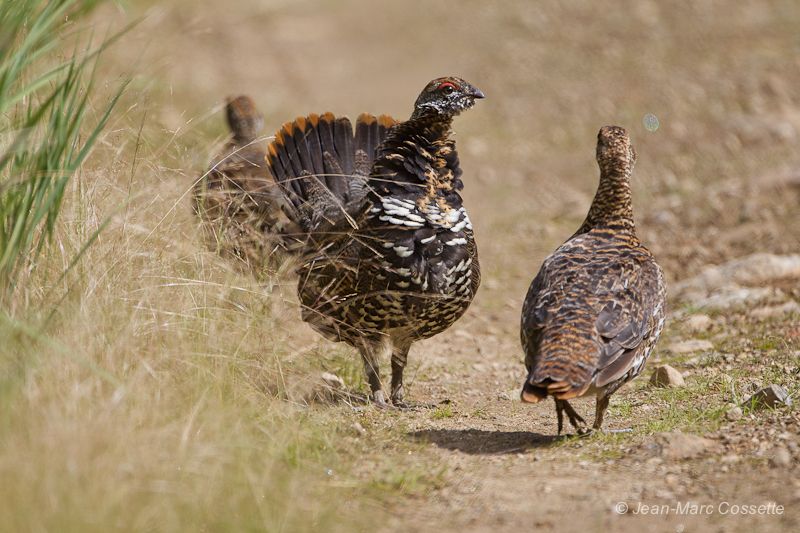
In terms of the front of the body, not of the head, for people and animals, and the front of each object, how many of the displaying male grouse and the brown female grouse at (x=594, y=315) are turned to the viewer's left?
0

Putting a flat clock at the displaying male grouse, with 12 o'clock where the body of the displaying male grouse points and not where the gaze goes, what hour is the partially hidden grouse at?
The partially hidden grouse is roughly at 6 o'clock from the displaying male grouse.

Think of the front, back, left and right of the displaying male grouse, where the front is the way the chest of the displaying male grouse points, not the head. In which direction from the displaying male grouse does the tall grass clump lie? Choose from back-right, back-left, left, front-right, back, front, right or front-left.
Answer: right

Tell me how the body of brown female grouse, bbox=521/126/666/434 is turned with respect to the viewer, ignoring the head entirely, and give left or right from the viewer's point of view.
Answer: facing away from the viewer and to the right of the viewer

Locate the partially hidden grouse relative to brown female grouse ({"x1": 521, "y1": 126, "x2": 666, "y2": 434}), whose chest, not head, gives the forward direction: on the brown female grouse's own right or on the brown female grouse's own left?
on the brown female grouse's own left

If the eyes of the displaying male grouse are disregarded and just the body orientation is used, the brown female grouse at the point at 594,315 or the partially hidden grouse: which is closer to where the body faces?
the brown female grouse

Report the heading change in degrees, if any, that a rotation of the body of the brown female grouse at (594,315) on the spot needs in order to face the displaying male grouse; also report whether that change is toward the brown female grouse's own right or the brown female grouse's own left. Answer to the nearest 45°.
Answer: approximately 90° to the brown female grouse's own left

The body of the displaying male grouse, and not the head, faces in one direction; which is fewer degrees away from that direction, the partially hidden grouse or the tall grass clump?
the tall grass clump

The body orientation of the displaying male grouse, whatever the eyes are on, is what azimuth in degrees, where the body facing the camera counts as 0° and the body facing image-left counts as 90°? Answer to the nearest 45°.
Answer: approximately 315°

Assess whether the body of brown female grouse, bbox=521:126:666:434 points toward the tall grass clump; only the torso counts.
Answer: no
